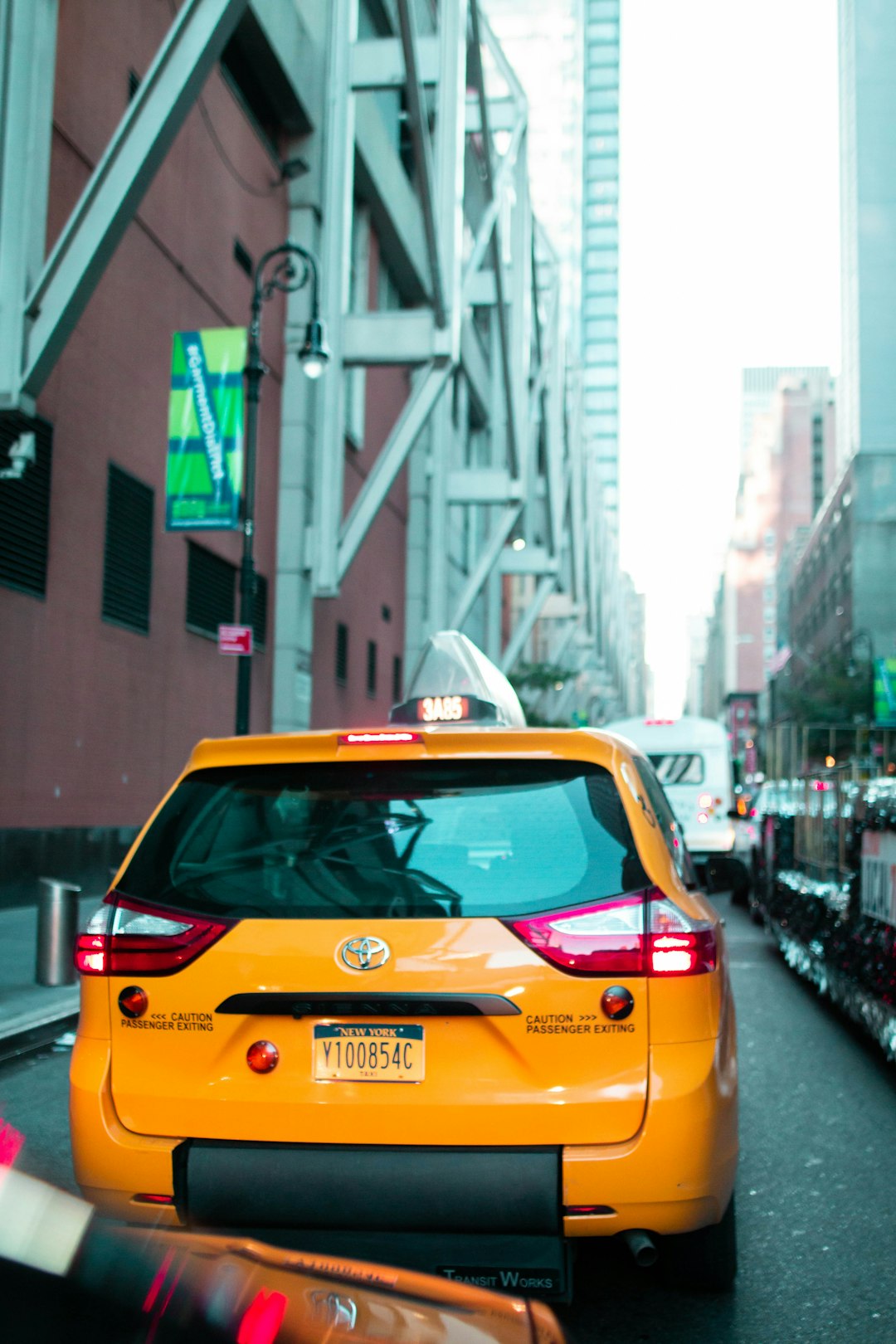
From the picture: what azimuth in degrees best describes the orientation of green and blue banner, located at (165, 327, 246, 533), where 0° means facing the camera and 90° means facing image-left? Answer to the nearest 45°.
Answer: approximately 0°

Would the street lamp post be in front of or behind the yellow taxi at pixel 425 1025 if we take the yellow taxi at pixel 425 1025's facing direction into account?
in front

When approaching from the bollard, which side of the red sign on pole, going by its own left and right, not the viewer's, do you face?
front

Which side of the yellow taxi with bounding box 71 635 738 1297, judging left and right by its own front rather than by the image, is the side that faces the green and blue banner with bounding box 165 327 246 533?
front

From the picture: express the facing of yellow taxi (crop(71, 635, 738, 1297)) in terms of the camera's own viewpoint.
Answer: facing away from the viewer

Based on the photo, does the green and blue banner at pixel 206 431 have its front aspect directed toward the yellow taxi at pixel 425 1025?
yes

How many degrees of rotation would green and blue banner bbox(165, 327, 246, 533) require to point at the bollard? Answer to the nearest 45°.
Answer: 0° — it already faces it

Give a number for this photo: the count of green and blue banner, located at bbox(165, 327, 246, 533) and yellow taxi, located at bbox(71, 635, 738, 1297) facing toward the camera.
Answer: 1

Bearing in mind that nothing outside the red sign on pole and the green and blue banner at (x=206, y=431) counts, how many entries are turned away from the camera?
0

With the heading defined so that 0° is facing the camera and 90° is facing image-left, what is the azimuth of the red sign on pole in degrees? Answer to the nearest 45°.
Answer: approximately 0°
